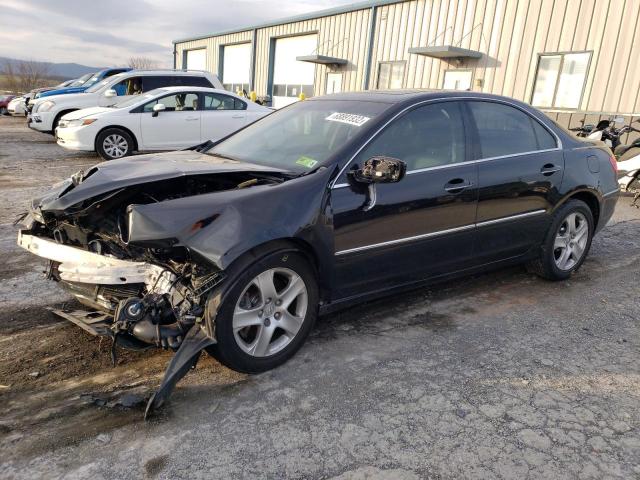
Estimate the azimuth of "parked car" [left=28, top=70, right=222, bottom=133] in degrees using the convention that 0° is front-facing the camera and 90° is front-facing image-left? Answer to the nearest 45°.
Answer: approximately 90°

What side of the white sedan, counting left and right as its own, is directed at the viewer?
left

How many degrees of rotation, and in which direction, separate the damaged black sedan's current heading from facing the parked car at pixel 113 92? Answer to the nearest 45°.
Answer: approximately 90° to its right

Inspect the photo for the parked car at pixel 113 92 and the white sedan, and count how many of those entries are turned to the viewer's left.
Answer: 2

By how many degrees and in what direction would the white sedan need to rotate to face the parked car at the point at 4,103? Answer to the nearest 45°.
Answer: approximately 90° to its right

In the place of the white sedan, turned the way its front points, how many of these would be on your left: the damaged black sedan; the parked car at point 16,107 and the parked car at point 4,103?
1

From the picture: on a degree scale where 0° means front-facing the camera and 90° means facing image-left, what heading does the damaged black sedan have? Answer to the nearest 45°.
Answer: approximately 45°

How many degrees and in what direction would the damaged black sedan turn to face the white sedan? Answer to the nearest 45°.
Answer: approximately 90° to its right

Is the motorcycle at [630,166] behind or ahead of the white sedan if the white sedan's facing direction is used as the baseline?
behind

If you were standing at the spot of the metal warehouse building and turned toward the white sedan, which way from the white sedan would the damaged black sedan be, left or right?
left
